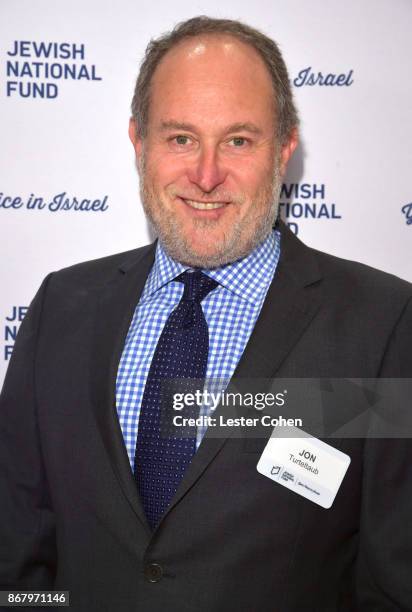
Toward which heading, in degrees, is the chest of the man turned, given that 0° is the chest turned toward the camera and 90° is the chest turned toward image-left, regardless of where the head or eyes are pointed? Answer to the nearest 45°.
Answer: approximately 0°
